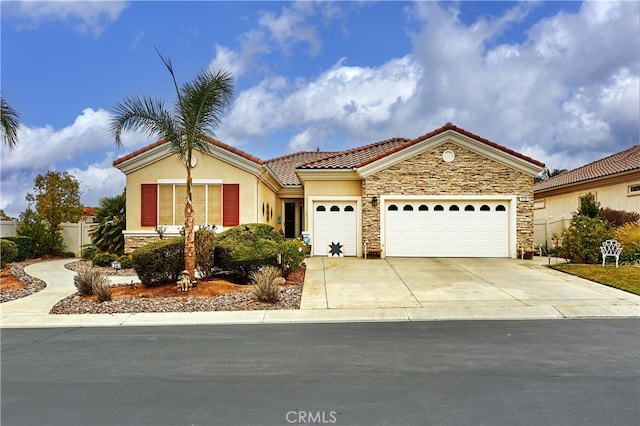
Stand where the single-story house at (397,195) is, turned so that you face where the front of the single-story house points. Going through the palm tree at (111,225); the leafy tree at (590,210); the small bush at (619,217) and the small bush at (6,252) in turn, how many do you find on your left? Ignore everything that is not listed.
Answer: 2

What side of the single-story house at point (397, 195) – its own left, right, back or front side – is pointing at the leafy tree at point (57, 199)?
right

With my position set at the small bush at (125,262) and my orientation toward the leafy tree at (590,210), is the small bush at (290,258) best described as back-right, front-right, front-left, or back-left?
front-right

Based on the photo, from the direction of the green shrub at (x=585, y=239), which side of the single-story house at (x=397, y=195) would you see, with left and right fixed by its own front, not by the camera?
left

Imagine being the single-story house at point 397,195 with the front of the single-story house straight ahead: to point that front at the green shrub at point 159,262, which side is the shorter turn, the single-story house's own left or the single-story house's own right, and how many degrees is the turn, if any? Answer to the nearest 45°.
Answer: approximately 45° to the single-story house's own right

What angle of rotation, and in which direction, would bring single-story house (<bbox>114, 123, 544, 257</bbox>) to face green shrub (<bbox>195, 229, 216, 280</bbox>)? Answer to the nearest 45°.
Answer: approximately 45° to its right

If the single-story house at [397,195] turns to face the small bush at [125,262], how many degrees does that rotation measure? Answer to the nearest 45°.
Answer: approximately 90° to its right

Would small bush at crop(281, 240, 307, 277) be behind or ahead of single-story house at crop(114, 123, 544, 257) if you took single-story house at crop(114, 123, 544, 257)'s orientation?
ahead

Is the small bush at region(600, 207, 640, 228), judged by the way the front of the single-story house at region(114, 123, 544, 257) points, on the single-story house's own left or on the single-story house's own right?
on the single-story house's own left

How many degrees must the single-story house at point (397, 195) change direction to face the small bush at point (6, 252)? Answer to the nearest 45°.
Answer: approximately 90° to its right

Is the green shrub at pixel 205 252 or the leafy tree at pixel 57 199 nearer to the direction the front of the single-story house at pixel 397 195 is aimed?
the green shrub

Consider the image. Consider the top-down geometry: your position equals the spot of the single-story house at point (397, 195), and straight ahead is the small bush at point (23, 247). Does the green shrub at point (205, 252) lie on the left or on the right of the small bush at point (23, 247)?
left

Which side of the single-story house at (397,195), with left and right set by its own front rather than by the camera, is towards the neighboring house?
left

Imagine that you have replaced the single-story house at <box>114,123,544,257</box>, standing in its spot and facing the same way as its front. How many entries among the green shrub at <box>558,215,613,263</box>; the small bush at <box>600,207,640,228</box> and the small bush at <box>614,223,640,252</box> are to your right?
0

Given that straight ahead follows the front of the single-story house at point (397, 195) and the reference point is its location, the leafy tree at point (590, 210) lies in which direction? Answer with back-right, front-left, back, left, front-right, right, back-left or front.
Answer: left

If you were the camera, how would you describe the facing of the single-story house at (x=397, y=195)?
facing the viewer

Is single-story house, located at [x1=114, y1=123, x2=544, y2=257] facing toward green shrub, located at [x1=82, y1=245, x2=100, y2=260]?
no

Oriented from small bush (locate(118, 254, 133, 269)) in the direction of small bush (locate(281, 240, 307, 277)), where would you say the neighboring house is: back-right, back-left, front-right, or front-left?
front-left
